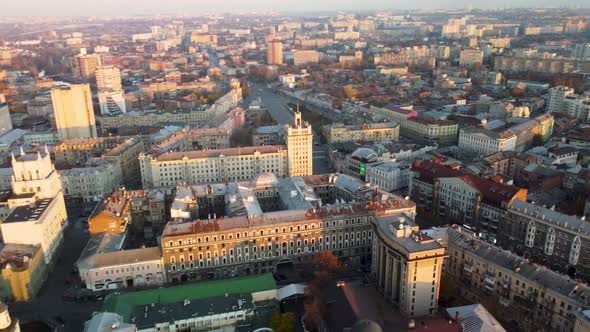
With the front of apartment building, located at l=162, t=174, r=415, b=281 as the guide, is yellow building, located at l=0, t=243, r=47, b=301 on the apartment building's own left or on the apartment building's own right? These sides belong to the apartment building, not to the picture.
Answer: on the apartment building's own right

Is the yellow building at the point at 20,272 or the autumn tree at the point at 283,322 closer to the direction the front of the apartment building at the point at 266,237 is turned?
the autumn tree

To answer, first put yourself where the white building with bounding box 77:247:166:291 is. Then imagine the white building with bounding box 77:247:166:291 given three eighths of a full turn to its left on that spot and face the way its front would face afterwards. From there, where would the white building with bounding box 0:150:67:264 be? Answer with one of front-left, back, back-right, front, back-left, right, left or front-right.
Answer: left

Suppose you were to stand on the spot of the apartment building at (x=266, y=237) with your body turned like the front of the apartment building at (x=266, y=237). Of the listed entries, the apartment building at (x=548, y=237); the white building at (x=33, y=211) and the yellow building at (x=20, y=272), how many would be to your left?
1

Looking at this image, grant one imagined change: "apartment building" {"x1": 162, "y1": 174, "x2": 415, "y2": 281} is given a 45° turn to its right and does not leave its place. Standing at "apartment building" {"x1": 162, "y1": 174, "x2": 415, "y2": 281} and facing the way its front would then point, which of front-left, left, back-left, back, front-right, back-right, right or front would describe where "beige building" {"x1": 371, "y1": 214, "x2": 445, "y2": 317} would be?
left

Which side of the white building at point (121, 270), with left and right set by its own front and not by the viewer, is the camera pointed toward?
front

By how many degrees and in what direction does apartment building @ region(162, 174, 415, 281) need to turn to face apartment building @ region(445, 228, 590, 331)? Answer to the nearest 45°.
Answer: approximately 45° to its left

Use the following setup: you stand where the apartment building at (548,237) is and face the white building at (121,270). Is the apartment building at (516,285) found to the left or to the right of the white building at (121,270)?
left

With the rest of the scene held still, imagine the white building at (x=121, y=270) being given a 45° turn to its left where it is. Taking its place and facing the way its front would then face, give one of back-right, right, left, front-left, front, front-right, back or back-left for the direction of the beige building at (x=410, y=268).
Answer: front

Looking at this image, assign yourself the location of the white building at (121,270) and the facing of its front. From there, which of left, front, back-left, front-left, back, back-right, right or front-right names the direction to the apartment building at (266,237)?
left

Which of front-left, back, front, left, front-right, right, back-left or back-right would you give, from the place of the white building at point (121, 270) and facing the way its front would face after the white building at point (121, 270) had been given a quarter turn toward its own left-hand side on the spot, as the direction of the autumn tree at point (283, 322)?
front-right

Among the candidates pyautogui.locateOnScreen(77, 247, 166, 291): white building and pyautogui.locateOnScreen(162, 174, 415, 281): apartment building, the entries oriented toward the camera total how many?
2

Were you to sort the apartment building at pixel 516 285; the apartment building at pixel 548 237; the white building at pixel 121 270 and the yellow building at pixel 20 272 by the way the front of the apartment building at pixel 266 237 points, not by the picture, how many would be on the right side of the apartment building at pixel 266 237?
2

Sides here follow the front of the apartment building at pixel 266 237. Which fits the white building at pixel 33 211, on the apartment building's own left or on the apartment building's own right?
on the apartment building's own right

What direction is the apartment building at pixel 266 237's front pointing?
toward the camera

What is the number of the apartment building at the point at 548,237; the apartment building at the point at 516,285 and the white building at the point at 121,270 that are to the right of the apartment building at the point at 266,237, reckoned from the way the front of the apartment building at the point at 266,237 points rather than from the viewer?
1
